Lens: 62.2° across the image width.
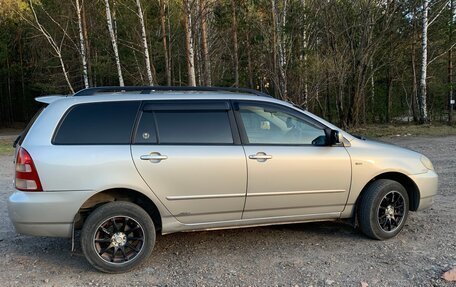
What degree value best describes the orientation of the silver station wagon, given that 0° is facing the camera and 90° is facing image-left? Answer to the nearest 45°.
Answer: approximately 270°

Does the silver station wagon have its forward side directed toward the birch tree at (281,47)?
no
